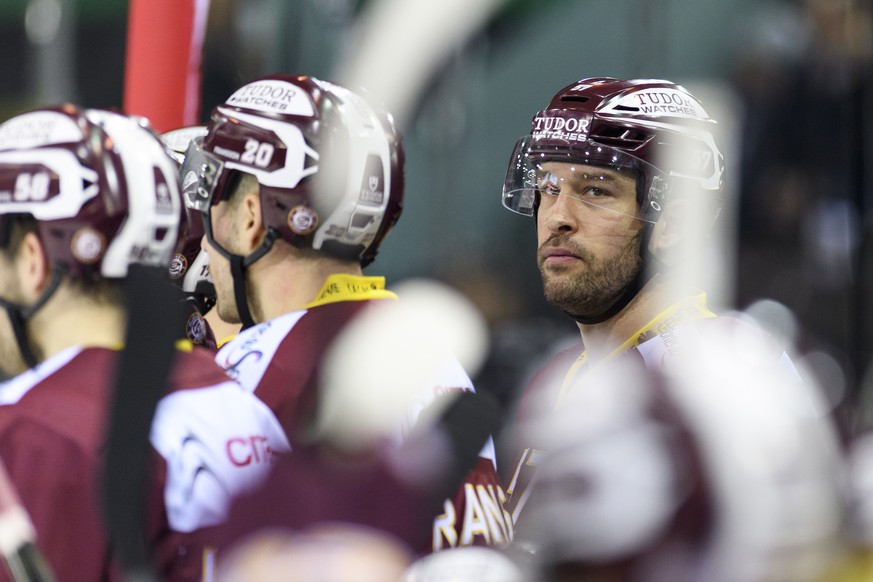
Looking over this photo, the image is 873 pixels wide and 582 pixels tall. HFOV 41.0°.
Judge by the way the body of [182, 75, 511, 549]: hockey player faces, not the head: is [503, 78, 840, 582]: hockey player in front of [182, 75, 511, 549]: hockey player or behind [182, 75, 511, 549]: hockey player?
behind

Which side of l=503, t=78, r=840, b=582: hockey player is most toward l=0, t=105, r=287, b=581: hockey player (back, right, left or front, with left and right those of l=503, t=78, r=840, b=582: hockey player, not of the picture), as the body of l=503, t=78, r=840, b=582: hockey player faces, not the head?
right

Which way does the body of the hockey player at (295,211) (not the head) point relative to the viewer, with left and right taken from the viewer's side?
facing away from the viewer and to the left of the viewer

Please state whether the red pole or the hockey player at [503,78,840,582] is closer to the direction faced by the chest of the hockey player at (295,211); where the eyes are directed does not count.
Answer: the red pole

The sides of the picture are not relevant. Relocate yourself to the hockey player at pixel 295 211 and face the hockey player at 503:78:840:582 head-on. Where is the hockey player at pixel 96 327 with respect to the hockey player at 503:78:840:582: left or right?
right

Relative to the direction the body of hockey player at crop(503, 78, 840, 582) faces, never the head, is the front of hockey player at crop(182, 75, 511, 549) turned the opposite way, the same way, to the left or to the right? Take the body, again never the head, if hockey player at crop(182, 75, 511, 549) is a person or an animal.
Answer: to the right

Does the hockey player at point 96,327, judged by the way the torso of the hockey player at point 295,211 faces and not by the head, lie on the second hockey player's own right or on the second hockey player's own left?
on the second hockey player's own left
